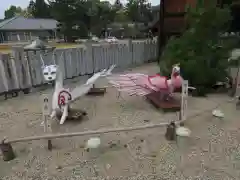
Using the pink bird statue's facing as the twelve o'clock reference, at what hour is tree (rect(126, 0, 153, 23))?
The tree is roughly at 9 o'clock from the pink bird statue.

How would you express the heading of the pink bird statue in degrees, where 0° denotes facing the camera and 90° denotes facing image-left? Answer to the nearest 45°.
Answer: approximately 270°

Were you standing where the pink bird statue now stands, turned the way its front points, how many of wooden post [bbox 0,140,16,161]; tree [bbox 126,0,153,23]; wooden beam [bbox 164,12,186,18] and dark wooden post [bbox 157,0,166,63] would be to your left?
3

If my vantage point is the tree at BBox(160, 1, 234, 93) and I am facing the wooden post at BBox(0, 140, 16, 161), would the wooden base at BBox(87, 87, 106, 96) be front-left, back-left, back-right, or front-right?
front-right

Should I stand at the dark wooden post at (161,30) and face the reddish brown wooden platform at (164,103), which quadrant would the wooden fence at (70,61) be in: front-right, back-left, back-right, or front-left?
front-right

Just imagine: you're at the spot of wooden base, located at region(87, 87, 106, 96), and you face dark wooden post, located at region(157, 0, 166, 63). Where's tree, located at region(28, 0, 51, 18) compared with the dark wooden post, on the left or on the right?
left

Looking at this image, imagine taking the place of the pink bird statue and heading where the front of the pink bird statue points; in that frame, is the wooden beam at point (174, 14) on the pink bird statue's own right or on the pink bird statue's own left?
on the pink bird statue's own left

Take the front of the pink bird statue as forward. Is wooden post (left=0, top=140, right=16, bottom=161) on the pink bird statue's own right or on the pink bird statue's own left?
on the pink bird statue's own right

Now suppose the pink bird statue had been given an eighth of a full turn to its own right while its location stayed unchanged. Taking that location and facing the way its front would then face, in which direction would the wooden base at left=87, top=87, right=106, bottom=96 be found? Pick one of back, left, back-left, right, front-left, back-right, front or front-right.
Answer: back

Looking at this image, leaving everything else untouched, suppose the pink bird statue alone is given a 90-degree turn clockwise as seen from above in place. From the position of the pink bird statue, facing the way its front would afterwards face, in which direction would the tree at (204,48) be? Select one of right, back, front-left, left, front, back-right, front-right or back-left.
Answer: back-left

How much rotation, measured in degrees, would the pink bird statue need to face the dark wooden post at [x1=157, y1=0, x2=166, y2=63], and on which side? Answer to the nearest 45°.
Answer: approximately 90° to its left
